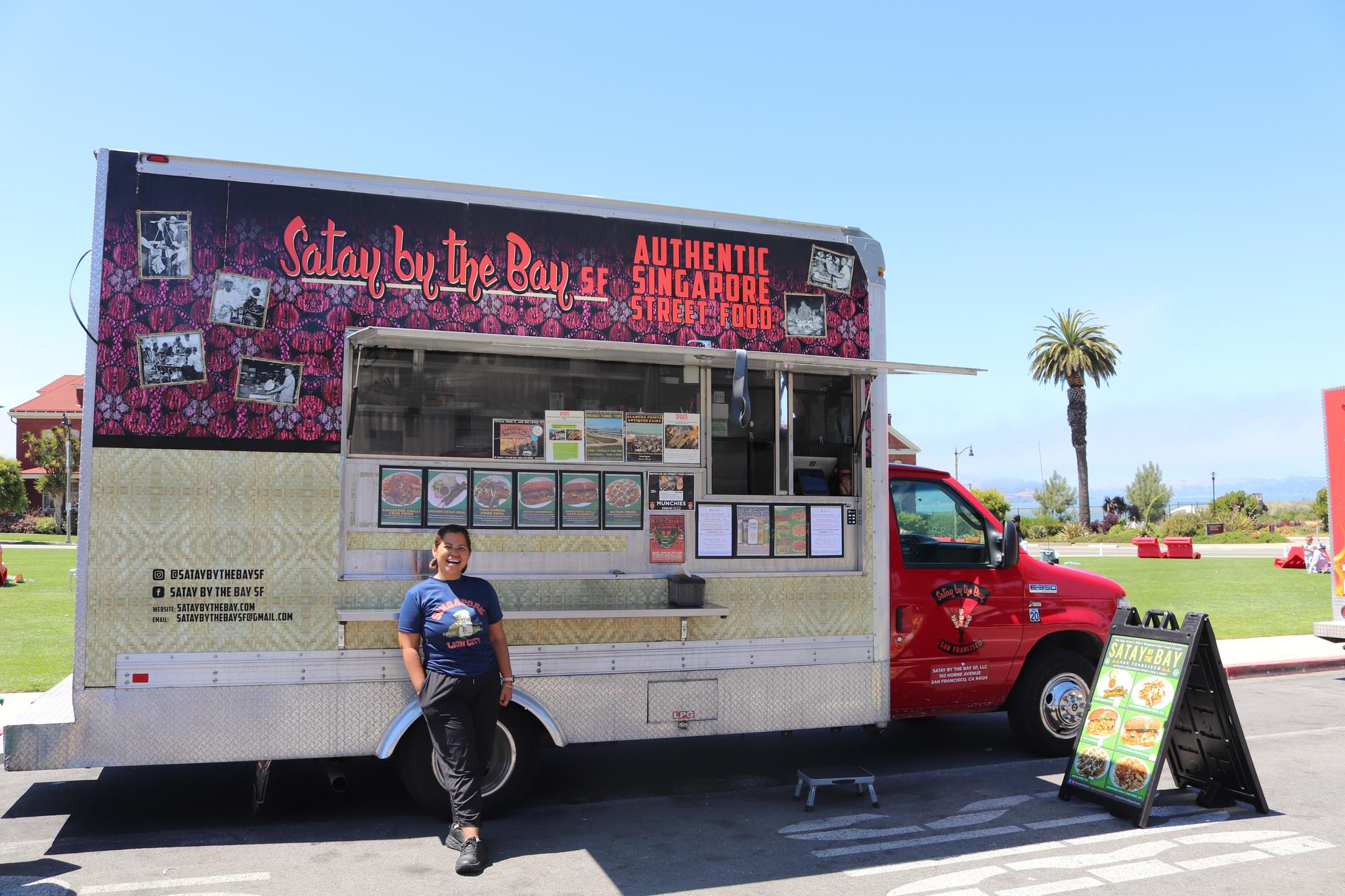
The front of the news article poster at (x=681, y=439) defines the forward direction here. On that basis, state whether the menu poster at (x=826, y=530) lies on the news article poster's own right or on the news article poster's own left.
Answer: on the news article poster's own left

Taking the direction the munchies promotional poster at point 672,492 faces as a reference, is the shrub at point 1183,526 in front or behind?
behind

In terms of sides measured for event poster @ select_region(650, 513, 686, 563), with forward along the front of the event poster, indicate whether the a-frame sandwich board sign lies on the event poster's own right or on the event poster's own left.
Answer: on the event poster's own left

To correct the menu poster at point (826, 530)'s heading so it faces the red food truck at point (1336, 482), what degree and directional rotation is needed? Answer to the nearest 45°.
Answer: approximately 135° to its left

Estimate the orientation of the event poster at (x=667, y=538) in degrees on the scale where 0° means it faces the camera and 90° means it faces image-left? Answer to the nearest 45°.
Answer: approximately 0°

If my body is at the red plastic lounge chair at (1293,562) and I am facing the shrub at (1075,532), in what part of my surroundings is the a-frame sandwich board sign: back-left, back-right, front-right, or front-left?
back-left

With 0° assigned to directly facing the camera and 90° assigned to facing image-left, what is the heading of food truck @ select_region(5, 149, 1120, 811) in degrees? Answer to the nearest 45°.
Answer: approximately 270°
